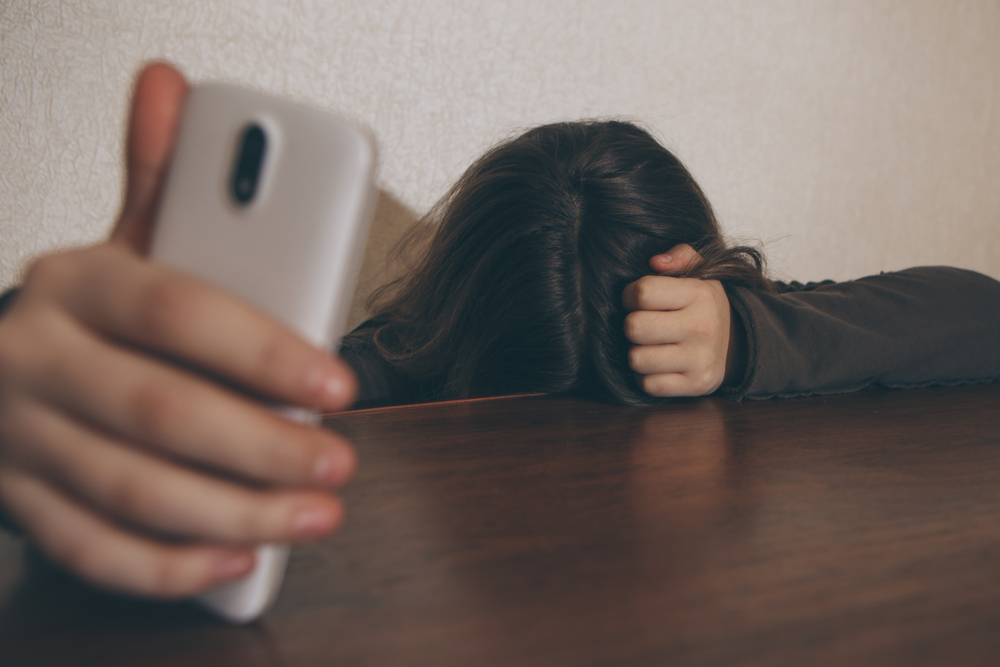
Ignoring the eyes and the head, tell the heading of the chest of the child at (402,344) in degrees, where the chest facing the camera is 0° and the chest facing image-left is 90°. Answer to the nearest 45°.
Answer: approximately 0°
